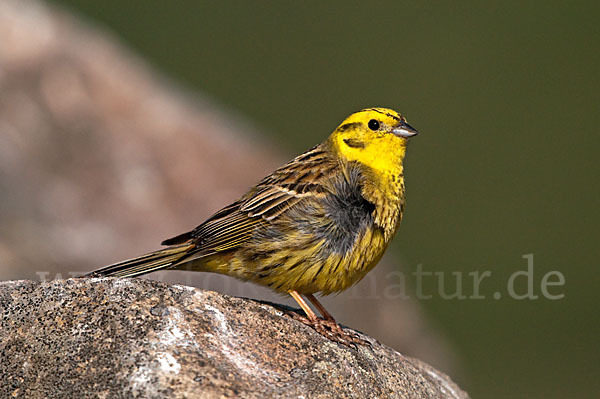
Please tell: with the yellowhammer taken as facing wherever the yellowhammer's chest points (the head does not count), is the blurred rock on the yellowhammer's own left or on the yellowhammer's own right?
on the yellowhammer's own left

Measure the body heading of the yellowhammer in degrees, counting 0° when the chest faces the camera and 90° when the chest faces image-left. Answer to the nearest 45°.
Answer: approximately 270°
